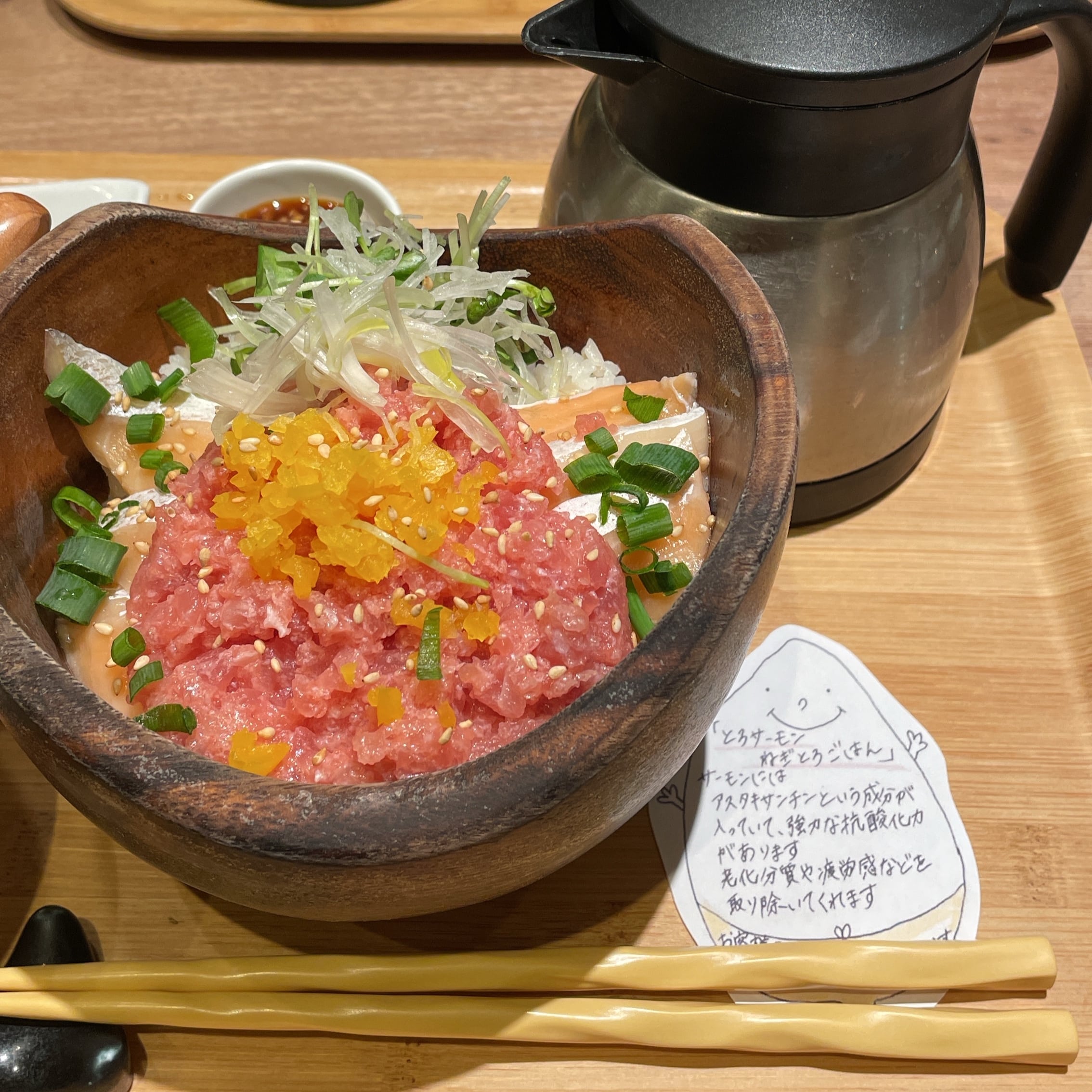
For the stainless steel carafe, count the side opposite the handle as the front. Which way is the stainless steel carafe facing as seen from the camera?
to the viewer's left

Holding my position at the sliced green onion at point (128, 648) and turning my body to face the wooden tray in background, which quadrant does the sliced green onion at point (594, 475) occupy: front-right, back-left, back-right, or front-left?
front-right

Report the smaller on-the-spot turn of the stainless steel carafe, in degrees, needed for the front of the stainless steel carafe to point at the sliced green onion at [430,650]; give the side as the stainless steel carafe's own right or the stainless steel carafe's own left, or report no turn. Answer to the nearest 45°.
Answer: approximately 90° to the stainless steel carafe's own left

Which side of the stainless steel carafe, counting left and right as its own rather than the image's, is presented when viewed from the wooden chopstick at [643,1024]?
left

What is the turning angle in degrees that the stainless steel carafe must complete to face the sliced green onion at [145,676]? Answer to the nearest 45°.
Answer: approximately 45° to its left

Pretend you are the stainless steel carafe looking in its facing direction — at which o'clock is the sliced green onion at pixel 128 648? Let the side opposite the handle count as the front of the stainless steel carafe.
The sliced green onion is roughly at 10 o'clock from the stainless steel carafe.

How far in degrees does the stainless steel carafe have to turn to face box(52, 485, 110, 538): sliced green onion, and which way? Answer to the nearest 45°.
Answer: approximately 45° to its left

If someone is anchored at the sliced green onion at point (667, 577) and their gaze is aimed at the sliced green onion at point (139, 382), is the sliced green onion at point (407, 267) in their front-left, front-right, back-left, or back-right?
front-right
